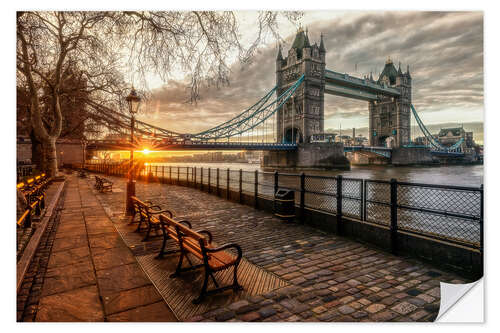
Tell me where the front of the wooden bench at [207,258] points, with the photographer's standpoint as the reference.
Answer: facing away from the viewer and to the right of the viewer

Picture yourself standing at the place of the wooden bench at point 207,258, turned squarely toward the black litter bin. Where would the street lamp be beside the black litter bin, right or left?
left

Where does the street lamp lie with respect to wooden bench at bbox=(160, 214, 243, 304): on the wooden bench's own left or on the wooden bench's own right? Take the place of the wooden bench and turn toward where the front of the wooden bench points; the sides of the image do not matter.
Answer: on the wooden bench's own left

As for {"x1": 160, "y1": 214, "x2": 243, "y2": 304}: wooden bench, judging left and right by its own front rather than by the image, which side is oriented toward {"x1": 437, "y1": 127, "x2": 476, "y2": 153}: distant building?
front

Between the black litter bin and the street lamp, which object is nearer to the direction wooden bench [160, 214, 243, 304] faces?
the black litter bin
